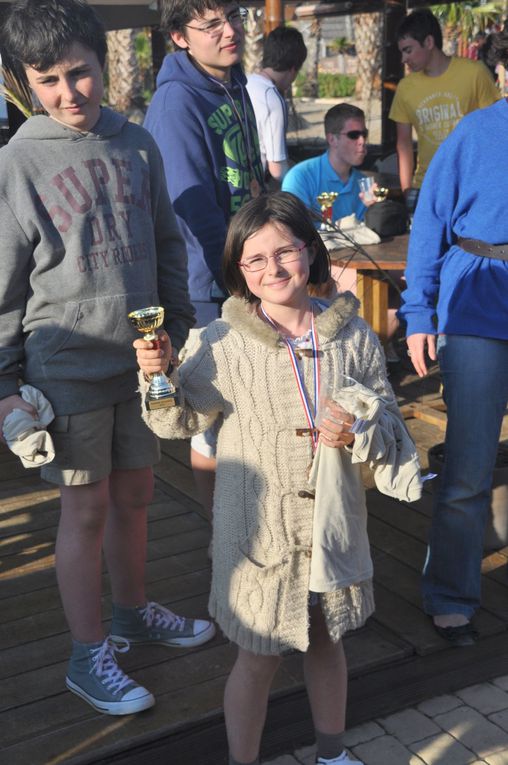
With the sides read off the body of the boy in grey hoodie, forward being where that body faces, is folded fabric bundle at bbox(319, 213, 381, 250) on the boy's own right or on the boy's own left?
on the boy's own left

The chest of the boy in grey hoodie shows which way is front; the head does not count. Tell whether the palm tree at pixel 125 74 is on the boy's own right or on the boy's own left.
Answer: on the boy's own left

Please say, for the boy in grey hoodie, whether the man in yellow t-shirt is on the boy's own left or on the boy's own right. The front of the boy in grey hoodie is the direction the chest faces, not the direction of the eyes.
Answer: on the boy's own left

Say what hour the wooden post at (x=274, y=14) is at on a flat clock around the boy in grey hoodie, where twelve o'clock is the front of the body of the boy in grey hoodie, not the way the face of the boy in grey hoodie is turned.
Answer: The wooden post is roughly at 8 o'clock from the boy in grey hoodie.

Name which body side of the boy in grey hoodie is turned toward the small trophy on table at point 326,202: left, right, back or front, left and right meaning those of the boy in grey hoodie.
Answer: left

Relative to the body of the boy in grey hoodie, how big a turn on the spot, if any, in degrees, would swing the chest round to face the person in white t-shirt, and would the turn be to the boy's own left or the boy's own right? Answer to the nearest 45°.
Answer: approximately 135° to the boy's own left

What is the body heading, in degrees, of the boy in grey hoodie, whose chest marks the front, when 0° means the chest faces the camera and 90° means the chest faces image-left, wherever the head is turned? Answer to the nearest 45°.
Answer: approximately 315°

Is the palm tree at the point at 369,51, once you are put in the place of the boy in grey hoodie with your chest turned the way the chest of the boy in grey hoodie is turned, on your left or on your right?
on your left

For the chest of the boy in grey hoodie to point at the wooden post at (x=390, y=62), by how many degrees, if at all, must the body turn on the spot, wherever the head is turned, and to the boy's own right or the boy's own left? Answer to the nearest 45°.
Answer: approximately 90° to the boy's own left
